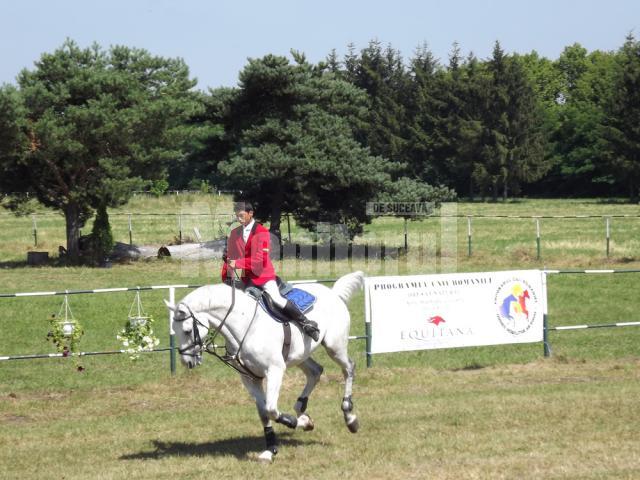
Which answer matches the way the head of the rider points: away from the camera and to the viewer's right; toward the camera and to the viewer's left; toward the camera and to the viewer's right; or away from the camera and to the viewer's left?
toward the camera and to the viewer's left

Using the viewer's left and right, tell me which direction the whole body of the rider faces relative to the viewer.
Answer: facing the viewer and to the left of the viewer

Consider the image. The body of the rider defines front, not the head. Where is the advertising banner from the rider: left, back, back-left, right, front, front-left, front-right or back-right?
back
